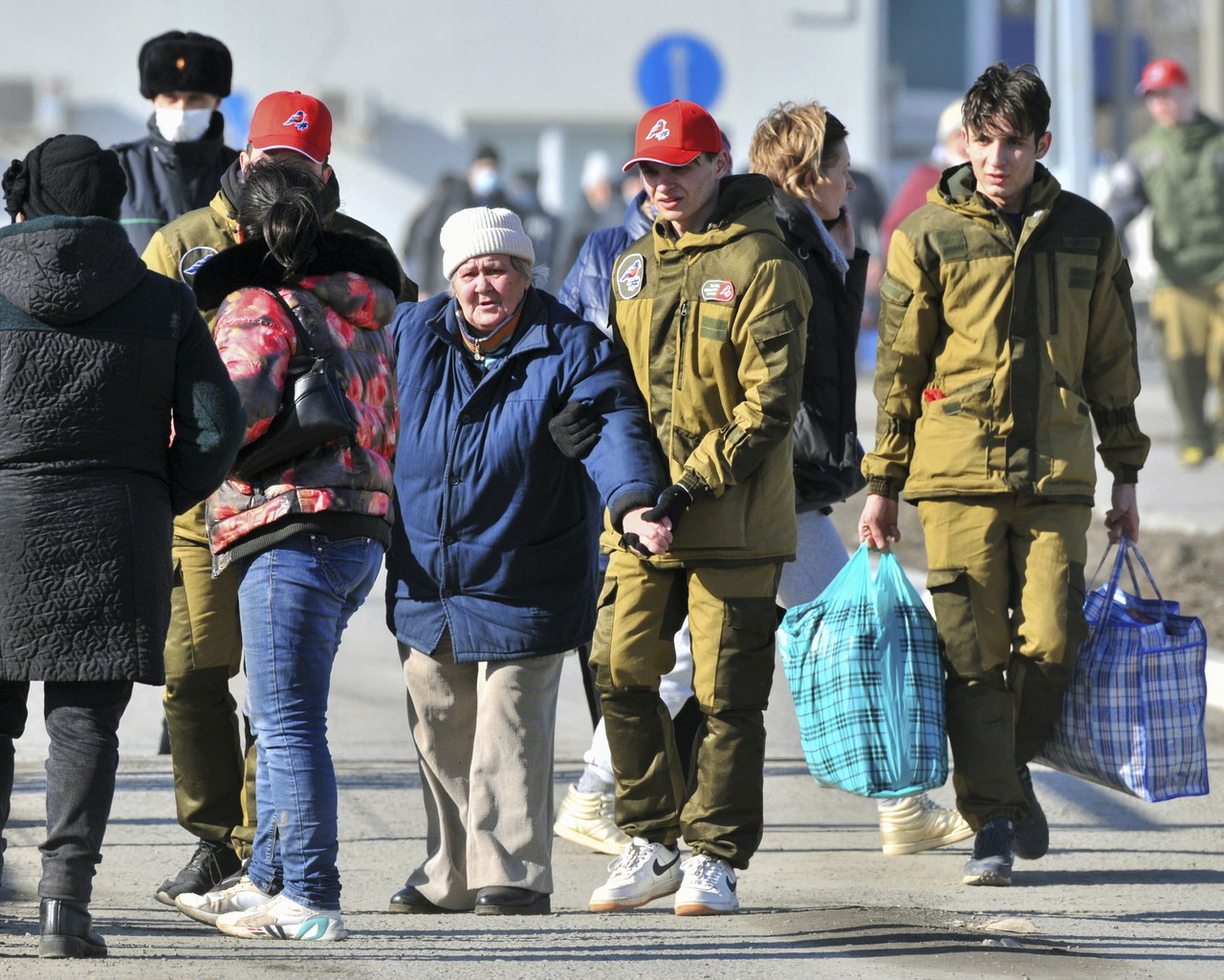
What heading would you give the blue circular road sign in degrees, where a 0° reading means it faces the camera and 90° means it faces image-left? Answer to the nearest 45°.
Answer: approximately 0°
